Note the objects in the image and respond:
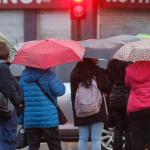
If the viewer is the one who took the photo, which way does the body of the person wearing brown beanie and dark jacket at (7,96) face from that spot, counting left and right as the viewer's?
facing away from the viewer and to the right of the viewer

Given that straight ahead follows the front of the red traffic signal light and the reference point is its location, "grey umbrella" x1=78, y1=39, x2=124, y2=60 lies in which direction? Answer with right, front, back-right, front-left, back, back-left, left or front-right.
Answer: front

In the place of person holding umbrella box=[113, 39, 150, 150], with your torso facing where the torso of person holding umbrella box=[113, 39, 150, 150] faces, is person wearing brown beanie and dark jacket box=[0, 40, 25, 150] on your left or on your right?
on your left

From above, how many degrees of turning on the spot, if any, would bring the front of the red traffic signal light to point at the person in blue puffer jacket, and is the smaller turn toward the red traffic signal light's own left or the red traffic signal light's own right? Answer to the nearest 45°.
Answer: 0° — it already faces them

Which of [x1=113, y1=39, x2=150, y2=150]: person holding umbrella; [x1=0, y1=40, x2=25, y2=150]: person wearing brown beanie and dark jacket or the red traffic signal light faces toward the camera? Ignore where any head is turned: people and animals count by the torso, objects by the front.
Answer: the red traffic signal light

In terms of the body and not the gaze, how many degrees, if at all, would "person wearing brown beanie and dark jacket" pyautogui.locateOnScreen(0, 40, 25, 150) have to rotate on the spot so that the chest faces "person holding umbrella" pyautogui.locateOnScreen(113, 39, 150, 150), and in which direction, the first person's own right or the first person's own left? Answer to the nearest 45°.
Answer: approximately 45° to the first person's own right

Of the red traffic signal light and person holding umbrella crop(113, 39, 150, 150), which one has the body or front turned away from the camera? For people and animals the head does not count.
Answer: the person holding umbrella

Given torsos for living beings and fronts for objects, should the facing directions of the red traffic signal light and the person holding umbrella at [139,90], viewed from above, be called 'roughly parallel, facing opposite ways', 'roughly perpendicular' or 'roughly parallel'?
roughly parallel, facing opposite ways

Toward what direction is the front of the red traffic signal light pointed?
toward the camera

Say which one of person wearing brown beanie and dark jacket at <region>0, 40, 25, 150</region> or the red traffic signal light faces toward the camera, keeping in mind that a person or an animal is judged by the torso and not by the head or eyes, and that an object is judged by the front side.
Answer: the red traffic signal light

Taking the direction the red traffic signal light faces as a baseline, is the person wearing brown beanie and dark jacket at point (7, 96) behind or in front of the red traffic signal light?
in front

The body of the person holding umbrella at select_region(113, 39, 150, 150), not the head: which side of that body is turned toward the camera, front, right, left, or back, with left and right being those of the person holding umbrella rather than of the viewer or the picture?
back

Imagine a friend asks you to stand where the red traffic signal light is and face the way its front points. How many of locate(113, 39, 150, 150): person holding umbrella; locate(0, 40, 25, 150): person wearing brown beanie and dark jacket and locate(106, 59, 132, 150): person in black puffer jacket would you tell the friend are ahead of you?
3

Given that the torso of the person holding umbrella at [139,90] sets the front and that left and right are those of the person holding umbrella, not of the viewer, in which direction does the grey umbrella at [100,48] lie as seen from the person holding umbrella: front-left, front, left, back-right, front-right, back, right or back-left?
front-left
